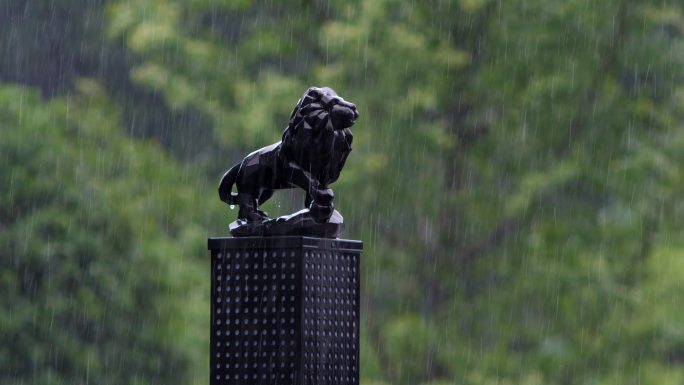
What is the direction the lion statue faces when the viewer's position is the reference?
facing the viewer and to the right of the viewer
